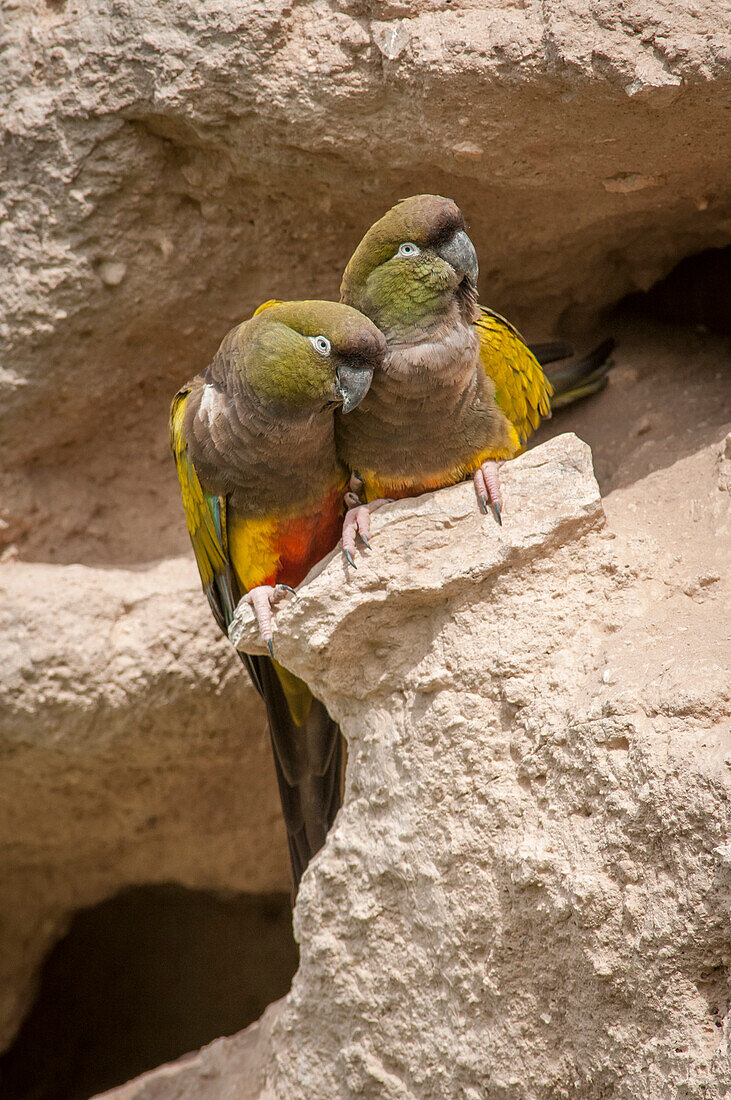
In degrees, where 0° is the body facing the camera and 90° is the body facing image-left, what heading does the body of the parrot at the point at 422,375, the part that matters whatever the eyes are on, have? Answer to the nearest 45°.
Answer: approximately 45°
